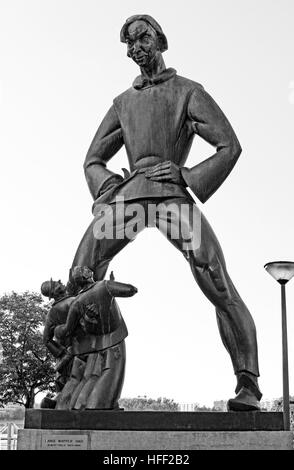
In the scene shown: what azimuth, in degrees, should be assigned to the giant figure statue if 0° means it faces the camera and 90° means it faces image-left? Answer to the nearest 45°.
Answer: approximately 0°

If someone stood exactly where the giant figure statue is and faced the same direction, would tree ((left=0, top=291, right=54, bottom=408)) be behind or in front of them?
behind
